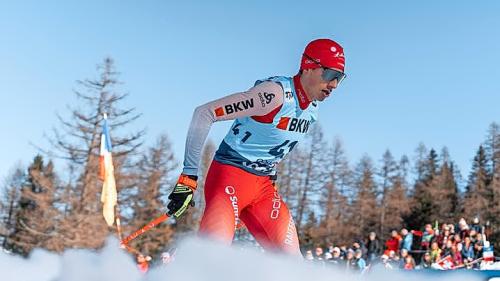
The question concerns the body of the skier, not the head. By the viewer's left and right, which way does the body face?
facing the viewer and to the right of the viewer

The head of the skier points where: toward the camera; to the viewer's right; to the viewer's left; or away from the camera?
to the viewer's right

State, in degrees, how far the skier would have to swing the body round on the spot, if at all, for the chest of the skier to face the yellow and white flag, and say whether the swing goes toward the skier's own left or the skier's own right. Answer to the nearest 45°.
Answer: approximately 135° to the skier's own left
